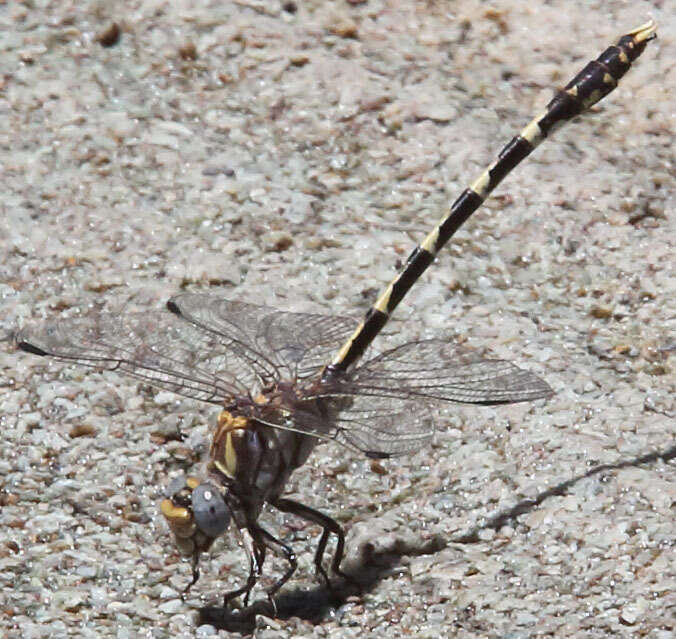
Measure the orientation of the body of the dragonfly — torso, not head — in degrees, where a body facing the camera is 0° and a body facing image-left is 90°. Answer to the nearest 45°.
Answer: approximately 45°
